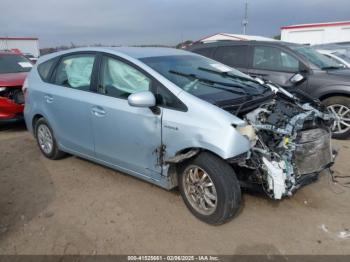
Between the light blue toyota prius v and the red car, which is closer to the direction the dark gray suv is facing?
the light blue toyota prius v

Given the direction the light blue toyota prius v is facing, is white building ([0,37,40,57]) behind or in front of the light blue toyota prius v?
behind

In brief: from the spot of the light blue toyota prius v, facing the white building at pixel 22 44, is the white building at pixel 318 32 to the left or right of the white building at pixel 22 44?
right

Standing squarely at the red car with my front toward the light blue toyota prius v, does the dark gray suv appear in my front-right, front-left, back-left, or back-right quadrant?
front-left

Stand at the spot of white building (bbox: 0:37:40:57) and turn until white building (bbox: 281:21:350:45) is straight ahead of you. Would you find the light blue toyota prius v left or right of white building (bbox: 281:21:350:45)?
right

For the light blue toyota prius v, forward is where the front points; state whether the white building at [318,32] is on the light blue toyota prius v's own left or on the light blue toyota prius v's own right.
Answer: on the light blue toyota prius v's own left

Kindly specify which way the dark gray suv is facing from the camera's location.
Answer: facing the viewer and to the right of the viewer

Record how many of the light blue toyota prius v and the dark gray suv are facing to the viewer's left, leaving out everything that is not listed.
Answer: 0

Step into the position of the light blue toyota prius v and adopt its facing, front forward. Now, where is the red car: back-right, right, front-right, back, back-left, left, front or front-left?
back

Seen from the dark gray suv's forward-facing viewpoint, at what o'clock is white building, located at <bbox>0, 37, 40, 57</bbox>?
The white building is roughly at 6 o'clock from the dark gray suv.

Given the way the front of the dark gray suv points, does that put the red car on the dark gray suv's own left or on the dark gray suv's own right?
on the dark gray suv's own right

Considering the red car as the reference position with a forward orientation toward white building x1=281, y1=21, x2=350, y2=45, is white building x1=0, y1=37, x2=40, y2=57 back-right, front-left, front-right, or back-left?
front-left

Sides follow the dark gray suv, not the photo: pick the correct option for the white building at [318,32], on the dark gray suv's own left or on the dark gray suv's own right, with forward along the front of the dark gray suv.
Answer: on the dark gray suv's own left
